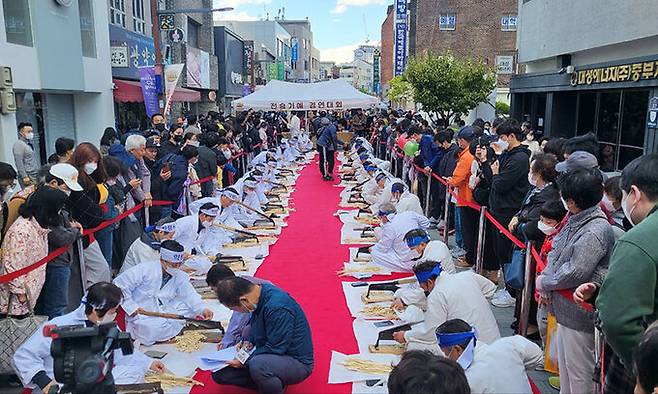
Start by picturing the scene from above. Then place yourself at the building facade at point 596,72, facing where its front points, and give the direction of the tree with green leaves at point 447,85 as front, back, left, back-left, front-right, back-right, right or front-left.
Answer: right

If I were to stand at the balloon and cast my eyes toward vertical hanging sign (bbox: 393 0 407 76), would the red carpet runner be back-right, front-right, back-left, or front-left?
back-left

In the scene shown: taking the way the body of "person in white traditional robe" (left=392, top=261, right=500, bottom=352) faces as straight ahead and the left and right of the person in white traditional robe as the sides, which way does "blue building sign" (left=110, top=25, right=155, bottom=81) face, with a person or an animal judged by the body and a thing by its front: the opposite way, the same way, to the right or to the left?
the opposite way

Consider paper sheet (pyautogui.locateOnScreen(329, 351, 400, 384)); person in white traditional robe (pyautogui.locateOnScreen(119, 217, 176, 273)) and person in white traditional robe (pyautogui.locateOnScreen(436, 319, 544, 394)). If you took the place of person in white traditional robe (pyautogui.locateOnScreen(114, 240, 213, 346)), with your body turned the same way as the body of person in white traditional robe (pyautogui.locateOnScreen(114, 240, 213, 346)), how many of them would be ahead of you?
2

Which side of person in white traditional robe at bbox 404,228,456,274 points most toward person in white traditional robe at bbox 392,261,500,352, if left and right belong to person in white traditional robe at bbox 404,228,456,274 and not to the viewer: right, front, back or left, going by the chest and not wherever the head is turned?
left

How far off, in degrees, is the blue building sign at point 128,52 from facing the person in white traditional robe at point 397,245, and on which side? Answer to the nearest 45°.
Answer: approximately 45° to its right

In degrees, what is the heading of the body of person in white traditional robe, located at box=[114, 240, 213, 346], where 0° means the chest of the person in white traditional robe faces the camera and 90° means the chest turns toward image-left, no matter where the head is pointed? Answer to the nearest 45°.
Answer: approximately 315°

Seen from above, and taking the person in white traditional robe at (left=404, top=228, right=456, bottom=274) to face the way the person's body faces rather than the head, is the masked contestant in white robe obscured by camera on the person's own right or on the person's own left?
on the person's own left

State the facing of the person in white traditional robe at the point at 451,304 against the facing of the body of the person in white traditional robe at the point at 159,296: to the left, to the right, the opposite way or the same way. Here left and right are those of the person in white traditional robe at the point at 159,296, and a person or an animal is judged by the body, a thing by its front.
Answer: the opposite way

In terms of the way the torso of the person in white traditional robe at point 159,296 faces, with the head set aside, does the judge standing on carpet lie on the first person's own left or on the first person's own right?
on the first person's own left

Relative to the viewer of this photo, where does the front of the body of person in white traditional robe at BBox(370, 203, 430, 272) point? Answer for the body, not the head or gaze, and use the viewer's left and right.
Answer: facing to the left of the viewer

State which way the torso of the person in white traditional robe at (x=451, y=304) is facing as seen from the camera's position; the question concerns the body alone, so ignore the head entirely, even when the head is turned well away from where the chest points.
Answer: to the viewer's left

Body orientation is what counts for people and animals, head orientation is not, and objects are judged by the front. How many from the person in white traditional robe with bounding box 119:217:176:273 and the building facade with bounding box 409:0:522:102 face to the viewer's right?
1
